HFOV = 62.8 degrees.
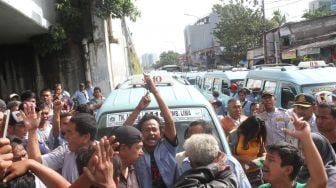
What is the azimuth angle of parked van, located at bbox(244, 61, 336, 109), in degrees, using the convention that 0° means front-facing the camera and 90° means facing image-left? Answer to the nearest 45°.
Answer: approximately 315°

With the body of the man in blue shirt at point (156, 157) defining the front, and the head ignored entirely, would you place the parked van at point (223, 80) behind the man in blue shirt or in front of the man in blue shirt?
behind

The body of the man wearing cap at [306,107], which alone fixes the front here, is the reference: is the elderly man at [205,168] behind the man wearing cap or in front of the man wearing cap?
in front

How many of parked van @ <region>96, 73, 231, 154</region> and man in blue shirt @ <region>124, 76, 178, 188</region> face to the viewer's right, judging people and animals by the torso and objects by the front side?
0
